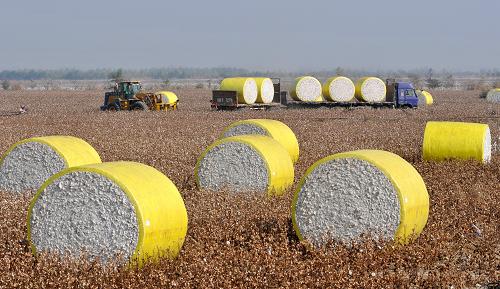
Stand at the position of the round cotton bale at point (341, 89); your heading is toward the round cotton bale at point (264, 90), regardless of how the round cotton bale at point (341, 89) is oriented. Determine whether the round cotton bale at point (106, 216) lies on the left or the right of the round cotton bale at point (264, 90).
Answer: left

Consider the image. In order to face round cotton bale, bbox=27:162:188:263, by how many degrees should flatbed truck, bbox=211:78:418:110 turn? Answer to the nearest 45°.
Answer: approximately 90° to its right

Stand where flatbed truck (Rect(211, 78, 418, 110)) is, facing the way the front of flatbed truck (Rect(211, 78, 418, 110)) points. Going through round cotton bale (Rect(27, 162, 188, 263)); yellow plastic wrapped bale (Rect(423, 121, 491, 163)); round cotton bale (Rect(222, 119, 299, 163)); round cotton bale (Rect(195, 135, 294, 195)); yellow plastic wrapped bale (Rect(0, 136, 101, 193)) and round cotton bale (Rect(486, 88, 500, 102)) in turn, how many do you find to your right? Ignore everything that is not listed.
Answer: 5

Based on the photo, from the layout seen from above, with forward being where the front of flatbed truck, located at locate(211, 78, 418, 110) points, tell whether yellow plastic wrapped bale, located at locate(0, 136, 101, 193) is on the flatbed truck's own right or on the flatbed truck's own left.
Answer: on the flatbed truck's own right

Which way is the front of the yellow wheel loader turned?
to the viewer's right

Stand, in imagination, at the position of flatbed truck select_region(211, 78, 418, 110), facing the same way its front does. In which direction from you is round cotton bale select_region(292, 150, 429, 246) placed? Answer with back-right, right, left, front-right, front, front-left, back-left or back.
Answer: right

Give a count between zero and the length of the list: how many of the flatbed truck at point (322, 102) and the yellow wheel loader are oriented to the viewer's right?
2

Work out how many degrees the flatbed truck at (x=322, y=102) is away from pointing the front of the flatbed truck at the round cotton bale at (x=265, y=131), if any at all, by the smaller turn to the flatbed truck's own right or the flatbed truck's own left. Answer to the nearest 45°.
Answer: approximately 90° to the flatbed truck's own right

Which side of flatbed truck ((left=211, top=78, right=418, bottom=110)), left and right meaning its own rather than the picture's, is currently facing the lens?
right

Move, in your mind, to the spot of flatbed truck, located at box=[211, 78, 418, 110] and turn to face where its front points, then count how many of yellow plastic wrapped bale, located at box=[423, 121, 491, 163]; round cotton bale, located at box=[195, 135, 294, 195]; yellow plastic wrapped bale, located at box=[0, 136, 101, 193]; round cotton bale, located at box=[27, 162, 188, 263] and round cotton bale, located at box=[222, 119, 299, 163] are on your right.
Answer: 5

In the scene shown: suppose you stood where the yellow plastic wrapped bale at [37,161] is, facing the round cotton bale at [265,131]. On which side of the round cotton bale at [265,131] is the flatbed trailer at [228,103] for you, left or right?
left

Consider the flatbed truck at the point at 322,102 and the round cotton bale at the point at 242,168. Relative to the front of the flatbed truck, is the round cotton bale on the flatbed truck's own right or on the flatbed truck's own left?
on the flatbed truck's own right
